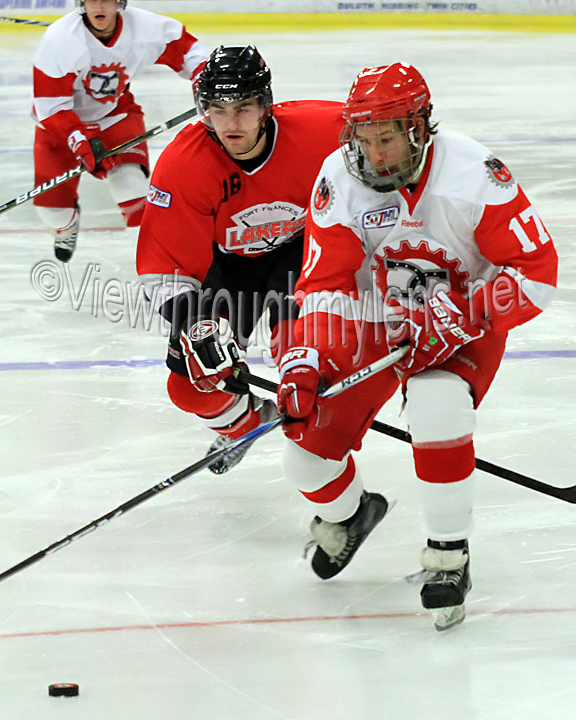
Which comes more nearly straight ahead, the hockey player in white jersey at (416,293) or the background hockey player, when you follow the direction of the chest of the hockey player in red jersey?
the hockey player in white jersey

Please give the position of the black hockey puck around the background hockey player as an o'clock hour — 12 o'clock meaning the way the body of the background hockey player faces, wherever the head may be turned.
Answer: The black hockey puck is roughly at 12 o'clock from the background hockey player.

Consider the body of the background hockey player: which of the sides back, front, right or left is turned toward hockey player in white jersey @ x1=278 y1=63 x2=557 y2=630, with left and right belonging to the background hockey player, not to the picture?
front

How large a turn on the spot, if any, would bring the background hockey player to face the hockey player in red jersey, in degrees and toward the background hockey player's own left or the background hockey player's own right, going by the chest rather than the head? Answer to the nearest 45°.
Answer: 0° — they already face them

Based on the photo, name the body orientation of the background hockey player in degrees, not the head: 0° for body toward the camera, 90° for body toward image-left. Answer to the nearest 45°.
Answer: approximately 0°

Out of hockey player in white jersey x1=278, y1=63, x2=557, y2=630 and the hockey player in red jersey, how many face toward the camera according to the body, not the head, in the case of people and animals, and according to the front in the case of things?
2

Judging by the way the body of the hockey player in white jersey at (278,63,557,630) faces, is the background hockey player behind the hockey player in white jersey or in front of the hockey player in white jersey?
behind
